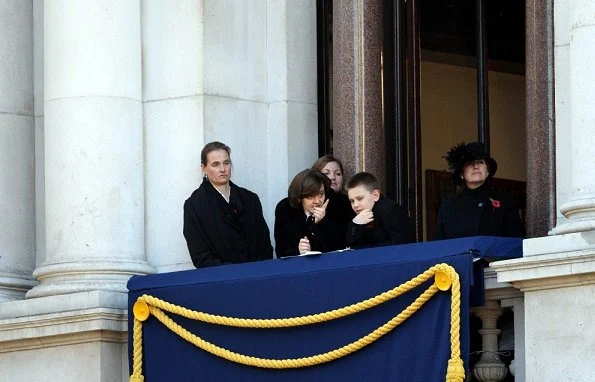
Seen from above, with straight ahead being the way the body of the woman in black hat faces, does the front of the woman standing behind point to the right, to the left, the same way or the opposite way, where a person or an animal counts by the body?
the same way

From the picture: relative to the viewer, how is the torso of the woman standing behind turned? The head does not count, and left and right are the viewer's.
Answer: facing the viewer

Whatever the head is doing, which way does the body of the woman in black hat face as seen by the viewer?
toward the camera
